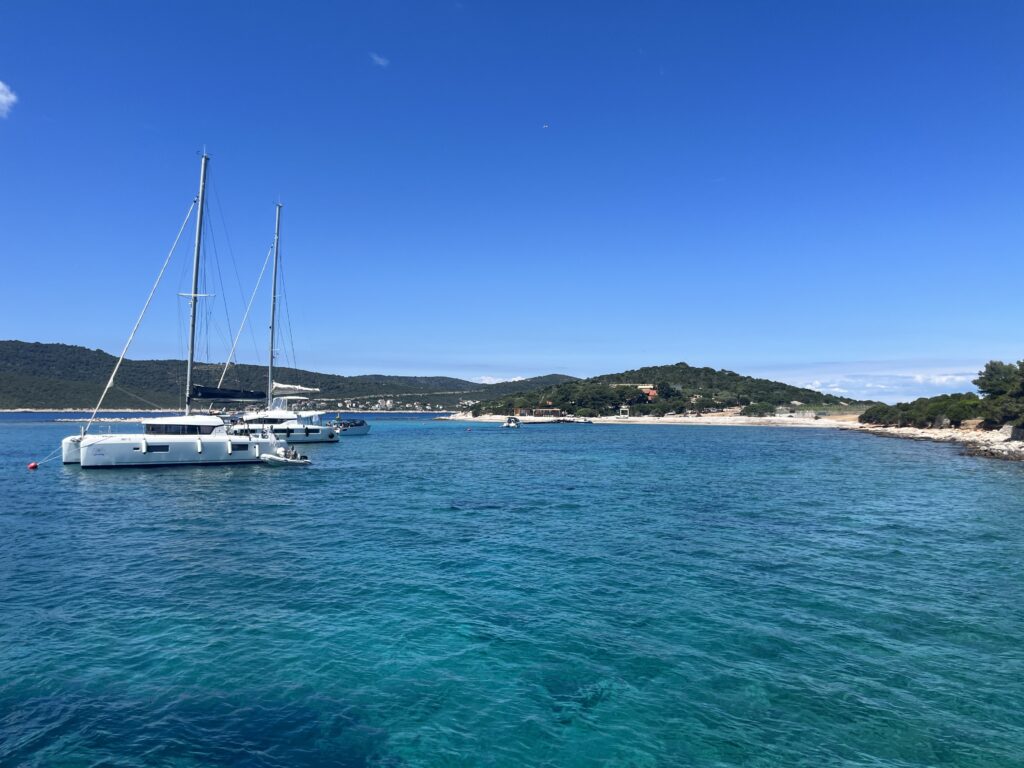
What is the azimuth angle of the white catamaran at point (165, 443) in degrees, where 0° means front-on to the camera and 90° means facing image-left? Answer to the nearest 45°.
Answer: approximately 90°
